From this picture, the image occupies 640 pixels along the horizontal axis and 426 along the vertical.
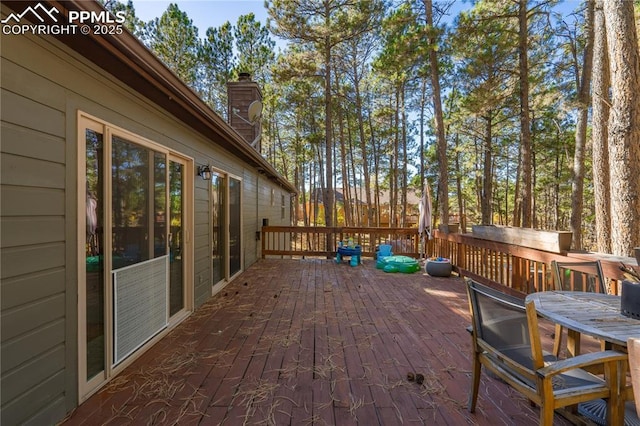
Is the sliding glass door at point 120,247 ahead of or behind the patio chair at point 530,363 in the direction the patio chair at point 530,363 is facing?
behind

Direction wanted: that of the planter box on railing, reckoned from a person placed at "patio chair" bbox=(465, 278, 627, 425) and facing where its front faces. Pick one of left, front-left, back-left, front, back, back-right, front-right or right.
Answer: front-left

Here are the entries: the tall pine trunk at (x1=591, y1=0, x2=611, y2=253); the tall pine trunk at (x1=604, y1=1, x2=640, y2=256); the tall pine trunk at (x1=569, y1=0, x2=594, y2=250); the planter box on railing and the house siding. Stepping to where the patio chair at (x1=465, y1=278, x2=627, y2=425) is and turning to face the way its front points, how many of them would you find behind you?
1

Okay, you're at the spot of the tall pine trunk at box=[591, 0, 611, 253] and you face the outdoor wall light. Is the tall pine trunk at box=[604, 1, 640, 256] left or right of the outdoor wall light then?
left

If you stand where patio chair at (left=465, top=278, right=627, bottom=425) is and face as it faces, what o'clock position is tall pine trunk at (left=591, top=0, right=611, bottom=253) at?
The tall pine trunk is roughly at 11 o'clock from the patio chair.

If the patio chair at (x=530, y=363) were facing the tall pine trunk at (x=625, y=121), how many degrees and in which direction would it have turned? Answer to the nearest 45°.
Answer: approximately 45° to its left

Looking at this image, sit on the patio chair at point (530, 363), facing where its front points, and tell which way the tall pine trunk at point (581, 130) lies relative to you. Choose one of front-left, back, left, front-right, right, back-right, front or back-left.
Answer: front-left

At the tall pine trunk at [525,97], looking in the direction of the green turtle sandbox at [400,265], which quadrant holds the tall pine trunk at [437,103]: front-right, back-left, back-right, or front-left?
front-right

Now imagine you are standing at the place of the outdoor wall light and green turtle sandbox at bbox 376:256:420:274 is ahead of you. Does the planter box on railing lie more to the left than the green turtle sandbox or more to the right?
right

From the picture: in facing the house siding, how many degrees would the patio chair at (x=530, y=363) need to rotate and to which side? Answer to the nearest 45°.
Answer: approximately 180°

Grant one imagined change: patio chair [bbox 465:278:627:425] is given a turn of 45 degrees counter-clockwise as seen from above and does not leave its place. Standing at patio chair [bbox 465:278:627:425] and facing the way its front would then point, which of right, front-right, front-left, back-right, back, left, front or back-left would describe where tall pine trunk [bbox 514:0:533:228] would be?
front

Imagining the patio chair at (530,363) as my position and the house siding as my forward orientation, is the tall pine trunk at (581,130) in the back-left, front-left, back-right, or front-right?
back-right

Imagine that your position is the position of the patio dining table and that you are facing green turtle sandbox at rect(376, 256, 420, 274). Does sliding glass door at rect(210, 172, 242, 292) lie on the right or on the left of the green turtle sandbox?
left

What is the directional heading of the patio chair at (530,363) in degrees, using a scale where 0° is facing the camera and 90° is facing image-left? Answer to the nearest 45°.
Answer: approximately 225°

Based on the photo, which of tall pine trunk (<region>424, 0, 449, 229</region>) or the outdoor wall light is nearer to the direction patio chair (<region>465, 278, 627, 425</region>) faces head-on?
the tall pine trunk

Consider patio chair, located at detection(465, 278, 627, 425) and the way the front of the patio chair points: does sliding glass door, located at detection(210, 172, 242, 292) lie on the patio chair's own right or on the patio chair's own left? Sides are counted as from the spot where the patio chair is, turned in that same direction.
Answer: on the patio chair's own left

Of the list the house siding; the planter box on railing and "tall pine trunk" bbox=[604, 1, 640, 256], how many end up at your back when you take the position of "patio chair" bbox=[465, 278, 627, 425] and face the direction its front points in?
1
